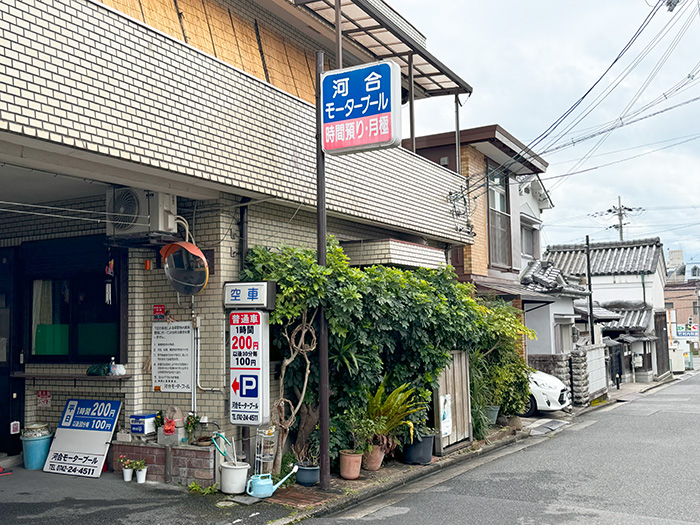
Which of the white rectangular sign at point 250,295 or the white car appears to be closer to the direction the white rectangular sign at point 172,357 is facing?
the white rectangular sign

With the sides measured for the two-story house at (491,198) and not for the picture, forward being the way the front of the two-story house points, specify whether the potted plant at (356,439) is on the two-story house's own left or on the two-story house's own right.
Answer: on the two-story house's own right

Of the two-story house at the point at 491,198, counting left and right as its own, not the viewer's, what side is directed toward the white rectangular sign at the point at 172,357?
right

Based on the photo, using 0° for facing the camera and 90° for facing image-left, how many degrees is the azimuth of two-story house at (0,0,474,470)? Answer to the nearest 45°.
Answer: approximately 315°

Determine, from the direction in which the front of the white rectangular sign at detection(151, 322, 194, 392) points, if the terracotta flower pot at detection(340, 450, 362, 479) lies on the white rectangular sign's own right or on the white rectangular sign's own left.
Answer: on the white rectangular sign's own left

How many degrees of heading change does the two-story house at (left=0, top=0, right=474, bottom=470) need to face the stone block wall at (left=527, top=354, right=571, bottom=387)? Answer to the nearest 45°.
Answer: approximately 90° to its left

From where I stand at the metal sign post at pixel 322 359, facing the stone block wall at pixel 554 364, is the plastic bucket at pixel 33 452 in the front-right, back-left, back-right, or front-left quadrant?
back-left
